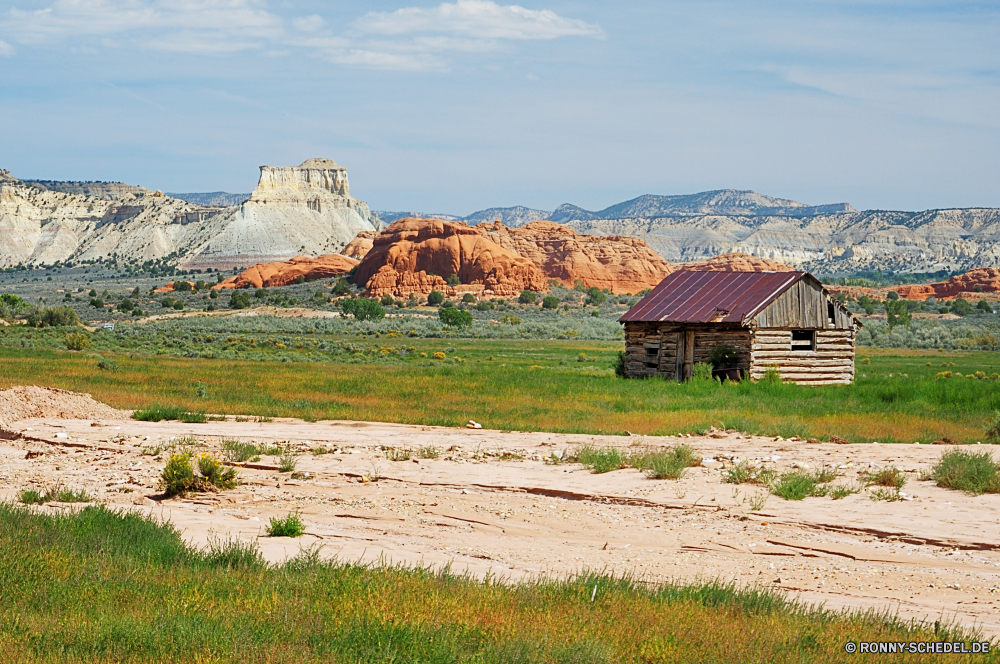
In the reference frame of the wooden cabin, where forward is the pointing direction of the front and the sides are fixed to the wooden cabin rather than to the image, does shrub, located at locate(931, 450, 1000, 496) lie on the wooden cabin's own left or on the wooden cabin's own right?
on the wooden cabin's own left

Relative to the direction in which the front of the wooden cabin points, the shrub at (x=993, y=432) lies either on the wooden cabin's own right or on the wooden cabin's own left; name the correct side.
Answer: on the wooden cabin's own left

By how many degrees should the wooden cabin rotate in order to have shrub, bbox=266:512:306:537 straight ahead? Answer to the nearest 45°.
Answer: approximately 45° to its left

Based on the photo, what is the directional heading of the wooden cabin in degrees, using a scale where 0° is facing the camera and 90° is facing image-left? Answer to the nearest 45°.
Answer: approximately 45°

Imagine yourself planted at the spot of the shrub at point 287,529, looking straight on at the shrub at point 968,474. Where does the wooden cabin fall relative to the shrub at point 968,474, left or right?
left
